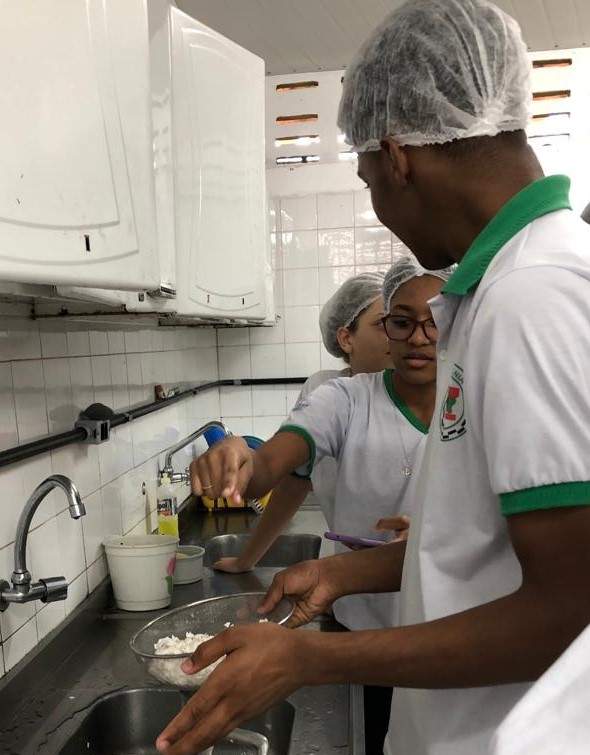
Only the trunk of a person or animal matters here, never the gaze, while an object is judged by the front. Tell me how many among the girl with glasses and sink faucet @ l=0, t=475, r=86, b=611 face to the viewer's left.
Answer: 0

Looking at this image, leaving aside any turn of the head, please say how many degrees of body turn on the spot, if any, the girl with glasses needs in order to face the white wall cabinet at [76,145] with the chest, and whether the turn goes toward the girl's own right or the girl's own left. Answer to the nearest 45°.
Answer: approximately 45° to the girl's own right

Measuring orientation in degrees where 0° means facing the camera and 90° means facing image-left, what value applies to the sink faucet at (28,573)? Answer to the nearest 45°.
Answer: approximately 270°

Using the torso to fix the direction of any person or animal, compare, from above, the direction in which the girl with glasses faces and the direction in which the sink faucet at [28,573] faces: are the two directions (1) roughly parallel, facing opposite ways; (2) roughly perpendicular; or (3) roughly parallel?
roughly perpendicular

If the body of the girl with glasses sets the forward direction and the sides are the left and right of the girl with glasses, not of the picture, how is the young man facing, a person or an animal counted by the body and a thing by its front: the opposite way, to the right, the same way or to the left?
to the right

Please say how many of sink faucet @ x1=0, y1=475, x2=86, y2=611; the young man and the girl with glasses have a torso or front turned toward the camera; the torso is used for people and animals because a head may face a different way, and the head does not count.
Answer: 1

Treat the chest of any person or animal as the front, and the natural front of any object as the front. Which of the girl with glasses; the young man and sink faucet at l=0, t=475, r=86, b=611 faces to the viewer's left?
the young man

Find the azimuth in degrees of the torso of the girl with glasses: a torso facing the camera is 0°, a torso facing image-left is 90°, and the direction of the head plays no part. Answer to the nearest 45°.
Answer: approximately 0°

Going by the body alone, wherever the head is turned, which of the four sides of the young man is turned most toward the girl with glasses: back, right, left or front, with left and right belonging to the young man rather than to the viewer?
right

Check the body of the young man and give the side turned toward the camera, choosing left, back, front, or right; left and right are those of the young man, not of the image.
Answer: left
